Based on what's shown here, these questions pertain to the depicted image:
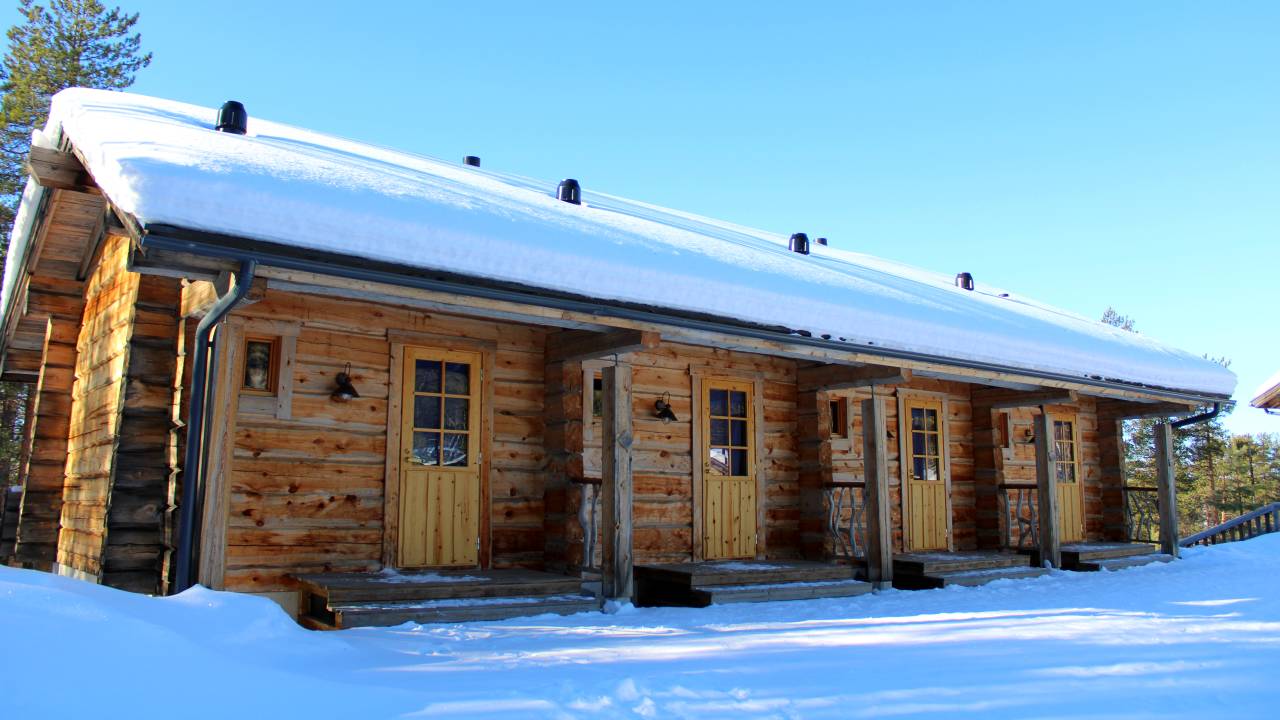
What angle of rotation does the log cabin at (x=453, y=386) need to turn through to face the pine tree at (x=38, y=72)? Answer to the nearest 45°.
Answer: approximately 180°

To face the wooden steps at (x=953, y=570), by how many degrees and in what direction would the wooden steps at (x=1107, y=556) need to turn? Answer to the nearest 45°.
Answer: approximately 90° to its right

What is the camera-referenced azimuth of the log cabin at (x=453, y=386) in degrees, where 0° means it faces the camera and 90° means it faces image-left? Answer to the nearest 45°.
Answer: approximately 315°

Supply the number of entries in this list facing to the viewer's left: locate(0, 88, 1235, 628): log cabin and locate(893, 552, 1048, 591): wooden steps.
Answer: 0

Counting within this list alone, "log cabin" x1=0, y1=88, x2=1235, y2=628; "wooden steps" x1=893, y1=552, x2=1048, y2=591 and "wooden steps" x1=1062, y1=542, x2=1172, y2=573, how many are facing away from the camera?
0

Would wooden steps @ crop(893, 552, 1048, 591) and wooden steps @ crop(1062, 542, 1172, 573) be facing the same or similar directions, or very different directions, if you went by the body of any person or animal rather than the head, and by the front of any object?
same or similar directions

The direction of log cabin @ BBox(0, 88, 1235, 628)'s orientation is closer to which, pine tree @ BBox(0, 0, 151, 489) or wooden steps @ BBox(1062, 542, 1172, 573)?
the wooden steps

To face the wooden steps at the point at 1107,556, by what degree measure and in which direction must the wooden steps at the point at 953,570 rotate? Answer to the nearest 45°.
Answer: approximately 90° to its left

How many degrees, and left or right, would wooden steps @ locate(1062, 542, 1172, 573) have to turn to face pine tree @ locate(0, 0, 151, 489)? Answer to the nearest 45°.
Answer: approximately 135° to its right

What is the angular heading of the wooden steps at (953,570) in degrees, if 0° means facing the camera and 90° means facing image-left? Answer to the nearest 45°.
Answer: approximately 315°

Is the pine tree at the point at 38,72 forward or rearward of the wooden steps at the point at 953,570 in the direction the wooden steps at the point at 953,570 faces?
rearward

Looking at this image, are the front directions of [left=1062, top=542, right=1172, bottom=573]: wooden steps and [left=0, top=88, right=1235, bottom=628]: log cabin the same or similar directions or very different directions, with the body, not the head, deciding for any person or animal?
same or similar directions

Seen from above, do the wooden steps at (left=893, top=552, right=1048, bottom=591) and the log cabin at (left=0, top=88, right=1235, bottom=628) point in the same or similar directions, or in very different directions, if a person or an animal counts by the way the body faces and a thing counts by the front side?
same or similar directions

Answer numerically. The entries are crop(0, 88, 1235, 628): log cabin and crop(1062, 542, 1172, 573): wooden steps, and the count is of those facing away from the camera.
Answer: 0
